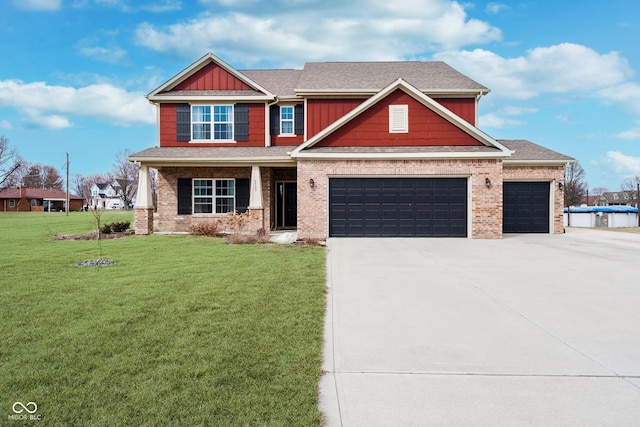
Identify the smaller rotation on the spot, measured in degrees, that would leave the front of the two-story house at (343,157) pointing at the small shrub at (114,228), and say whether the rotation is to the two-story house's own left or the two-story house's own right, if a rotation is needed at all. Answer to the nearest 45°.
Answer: approximately 90° to the two-story house's own right

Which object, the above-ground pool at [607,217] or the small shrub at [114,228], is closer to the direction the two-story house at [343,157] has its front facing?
the small shrub

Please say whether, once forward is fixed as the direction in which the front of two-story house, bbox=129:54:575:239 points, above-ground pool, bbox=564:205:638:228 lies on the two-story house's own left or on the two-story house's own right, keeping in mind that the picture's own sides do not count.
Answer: on the two-story house's own left

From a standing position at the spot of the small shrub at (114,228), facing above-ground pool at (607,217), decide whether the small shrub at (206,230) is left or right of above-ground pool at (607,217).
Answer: right

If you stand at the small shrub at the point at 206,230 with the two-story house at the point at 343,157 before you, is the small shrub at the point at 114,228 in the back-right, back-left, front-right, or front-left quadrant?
back-left

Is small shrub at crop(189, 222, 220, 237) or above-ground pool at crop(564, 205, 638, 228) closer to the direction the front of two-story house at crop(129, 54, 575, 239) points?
the small shrub

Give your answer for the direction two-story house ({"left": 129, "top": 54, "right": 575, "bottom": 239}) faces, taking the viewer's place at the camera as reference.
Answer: facing the viewer

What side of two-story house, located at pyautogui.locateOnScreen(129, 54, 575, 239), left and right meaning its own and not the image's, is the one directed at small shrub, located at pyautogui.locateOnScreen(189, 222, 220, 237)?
right

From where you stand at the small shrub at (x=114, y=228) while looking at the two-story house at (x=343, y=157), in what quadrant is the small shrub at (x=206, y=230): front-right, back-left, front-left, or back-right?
front-right
